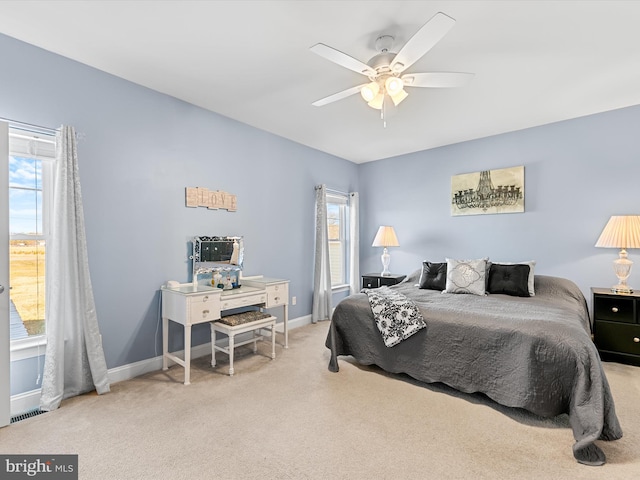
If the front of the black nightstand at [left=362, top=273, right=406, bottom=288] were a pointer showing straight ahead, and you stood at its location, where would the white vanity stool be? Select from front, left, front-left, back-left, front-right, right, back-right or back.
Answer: front

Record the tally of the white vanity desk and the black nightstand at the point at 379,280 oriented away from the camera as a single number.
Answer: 0

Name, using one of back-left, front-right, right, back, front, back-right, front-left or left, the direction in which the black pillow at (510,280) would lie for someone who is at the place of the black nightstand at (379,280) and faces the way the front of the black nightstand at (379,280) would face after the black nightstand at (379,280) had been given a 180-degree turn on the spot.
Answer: right

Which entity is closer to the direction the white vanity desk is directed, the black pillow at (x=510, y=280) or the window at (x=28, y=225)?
the black pillow

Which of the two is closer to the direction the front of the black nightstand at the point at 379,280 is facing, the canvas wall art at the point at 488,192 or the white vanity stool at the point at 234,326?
the white vanity stool

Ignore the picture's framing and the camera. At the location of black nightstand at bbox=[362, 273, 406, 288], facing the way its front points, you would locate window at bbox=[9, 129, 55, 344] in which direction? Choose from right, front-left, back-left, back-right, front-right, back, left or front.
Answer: front

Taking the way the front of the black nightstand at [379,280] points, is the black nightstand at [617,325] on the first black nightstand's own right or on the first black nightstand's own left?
on the first black nightstand's own left

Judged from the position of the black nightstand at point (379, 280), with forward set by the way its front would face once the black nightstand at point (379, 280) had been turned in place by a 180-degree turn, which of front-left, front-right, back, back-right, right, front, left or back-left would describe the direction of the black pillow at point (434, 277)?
right

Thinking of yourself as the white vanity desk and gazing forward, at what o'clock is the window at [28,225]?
The window is roughly at 4 o'clock from the white vanity desk.

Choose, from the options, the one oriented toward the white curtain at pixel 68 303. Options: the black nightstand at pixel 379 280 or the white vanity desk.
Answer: the black nightstand

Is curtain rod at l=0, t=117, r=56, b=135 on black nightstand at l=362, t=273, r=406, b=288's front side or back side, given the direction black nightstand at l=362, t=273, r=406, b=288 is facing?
on the front side

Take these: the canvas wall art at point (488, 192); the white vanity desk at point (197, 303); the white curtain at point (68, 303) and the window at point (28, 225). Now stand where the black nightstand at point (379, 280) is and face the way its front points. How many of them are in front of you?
3

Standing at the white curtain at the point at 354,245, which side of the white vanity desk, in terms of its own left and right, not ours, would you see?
left

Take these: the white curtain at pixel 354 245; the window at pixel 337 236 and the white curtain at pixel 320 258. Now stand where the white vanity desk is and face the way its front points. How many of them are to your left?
3

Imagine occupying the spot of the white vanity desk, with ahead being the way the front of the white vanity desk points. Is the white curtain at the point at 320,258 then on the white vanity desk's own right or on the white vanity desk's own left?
on the white vanity desk's own left

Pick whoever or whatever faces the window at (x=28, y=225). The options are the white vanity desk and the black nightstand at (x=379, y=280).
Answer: the black nightstand

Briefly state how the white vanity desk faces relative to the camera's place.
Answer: facing the viewer and to the right of the viewer

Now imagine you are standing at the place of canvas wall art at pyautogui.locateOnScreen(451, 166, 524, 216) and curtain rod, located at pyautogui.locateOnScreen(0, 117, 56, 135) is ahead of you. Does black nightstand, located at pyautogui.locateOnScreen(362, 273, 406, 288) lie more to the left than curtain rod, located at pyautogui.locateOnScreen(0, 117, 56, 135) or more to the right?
right

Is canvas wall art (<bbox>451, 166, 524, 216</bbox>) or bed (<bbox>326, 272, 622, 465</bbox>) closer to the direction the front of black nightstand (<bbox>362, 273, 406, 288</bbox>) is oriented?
the bed
